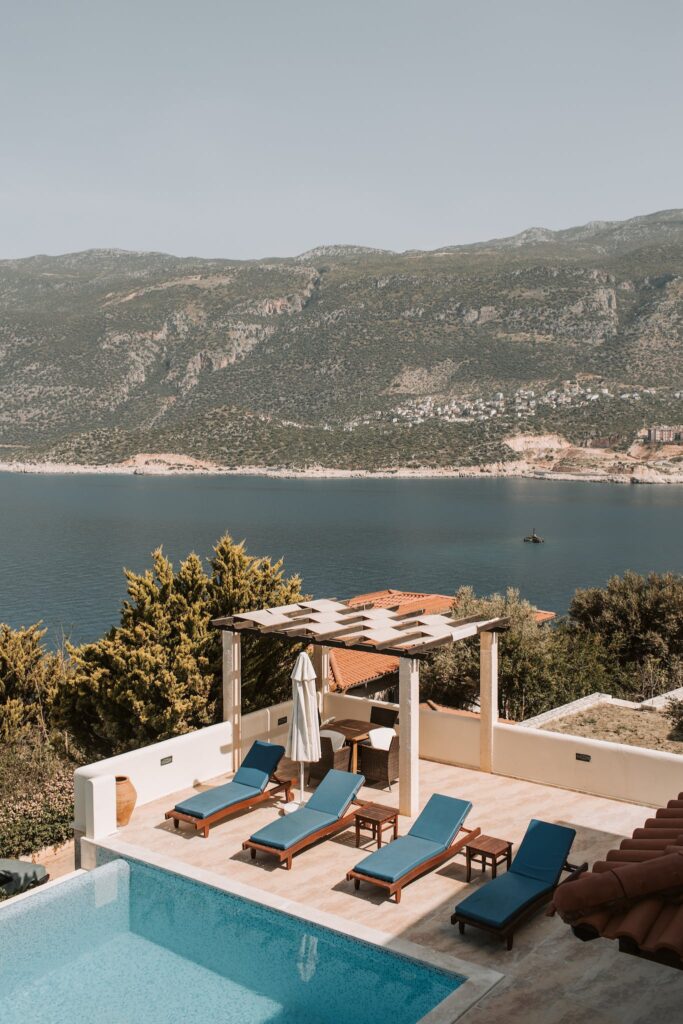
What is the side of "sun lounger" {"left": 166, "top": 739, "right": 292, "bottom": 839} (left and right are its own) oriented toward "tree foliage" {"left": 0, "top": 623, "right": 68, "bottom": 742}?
right

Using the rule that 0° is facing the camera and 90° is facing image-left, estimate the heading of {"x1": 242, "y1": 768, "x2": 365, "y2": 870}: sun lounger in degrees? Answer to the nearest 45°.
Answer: approximately 45°

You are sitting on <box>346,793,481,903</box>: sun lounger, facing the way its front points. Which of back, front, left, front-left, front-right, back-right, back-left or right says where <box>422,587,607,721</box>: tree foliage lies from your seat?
back-right

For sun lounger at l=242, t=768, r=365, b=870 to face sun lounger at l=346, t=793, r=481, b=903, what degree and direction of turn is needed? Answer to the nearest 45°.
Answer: approximately 90° to its left

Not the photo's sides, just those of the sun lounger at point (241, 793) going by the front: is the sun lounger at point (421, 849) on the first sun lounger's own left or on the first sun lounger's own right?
on the first sun lounger's own left

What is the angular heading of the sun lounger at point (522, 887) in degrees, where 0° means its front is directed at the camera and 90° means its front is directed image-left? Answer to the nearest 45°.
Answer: approximately 45°

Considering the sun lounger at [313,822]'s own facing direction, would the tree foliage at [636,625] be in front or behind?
behind

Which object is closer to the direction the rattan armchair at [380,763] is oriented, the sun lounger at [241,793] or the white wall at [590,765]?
the sun lounger
